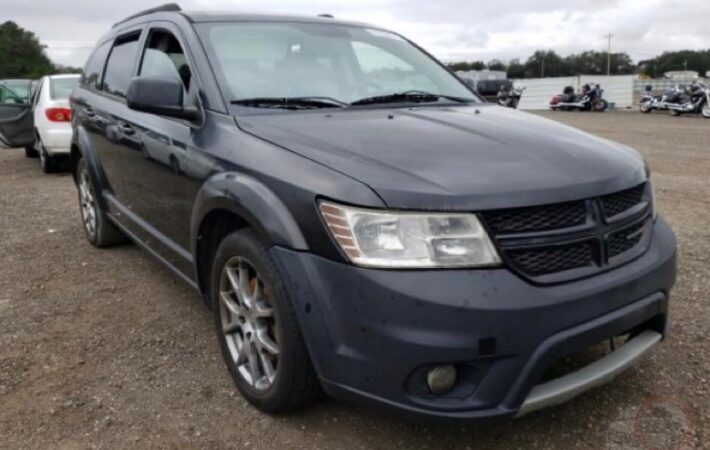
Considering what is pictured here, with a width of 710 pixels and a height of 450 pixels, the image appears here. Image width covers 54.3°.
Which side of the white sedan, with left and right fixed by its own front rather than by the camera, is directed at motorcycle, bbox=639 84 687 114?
right

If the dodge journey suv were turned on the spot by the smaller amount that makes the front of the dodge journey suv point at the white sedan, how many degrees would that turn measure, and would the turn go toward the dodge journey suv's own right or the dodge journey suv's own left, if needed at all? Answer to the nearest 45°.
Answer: approximately 180°

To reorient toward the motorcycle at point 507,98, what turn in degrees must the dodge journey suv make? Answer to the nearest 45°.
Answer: approximately 135° to its left

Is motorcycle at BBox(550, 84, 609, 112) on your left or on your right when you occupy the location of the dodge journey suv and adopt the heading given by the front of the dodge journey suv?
on your left

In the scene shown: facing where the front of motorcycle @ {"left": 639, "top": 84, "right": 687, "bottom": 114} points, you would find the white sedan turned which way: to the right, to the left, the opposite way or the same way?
to the right

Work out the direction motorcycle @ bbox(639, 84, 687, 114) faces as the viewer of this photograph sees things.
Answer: facing the viewer and to the left of the viewer

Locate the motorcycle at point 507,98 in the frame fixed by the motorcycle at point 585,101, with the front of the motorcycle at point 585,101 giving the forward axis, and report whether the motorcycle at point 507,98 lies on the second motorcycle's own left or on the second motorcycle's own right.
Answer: on the second motorcycle's own right

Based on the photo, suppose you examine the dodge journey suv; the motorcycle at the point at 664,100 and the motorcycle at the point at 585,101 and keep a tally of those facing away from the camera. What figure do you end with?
0

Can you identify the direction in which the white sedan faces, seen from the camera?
facing away from the viewer

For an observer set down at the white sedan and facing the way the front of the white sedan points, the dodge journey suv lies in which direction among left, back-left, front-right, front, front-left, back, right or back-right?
back

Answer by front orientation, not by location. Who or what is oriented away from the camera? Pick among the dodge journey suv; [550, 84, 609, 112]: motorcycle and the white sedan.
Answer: the white sedan
